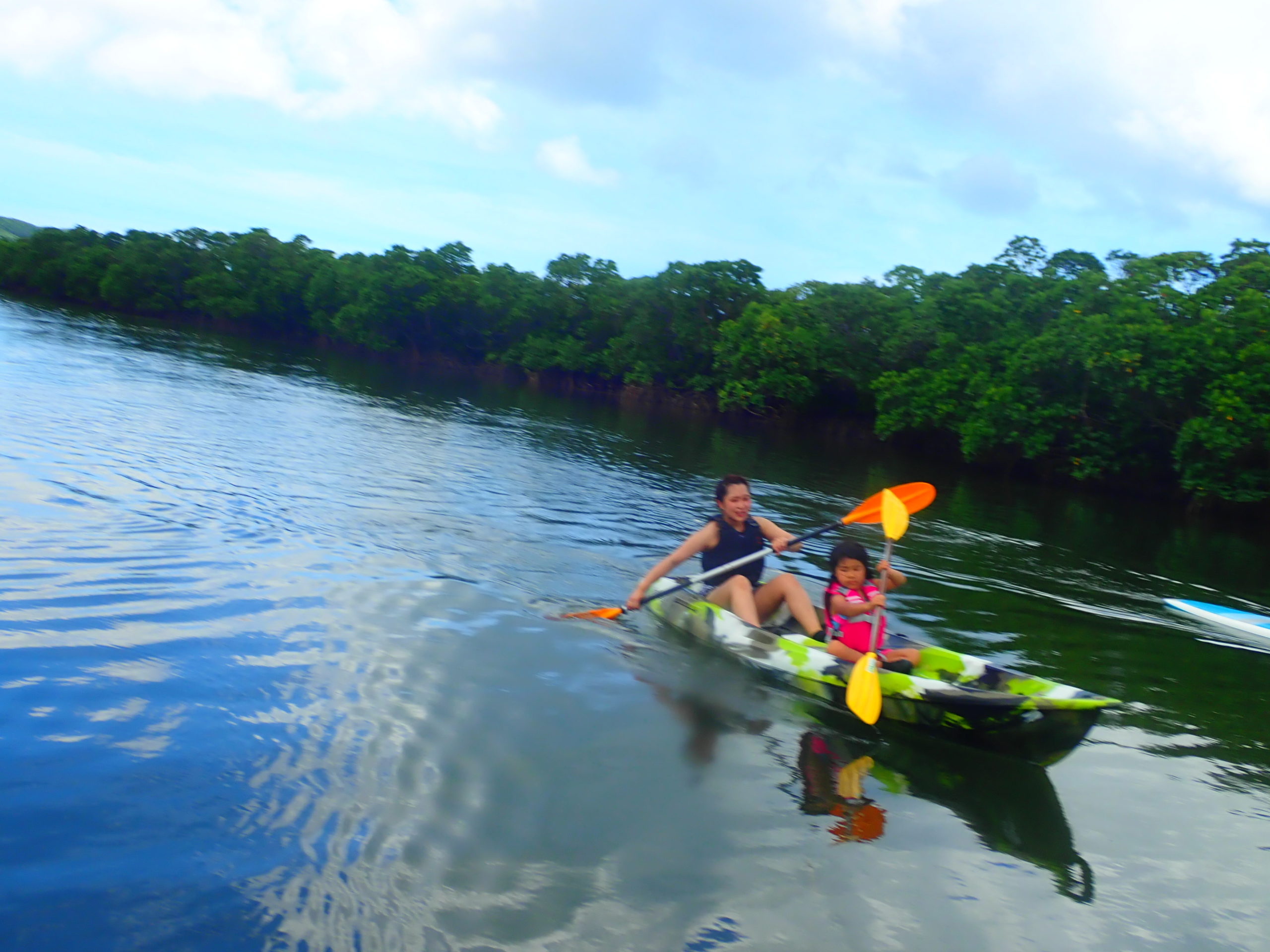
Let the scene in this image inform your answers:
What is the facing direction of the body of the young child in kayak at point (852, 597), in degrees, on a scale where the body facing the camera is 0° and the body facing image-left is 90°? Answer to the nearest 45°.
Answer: approximately 315°

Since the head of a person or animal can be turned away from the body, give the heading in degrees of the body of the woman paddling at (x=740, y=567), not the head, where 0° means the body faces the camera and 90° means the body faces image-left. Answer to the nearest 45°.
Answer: approximately 315°

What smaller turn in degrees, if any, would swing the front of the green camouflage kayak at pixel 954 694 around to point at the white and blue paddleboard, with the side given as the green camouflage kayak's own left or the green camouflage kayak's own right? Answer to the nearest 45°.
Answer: approximately 90° to the green camouflage kayak's own left

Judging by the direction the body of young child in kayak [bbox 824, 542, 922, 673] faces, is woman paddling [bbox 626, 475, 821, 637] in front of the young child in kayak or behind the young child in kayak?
behind

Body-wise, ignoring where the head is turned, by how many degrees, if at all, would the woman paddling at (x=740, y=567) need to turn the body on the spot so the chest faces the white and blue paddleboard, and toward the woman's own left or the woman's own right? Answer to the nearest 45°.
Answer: approximately 90° to the woman's own left

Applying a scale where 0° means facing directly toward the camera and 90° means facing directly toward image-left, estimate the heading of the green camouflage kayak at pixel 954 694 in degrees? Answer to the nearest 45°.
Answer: approximately 315°

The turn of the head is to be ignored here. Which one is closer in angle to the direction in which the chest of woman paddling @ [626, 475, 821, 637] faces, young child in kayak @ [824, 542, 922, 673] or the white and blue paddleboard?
the young child in kayak

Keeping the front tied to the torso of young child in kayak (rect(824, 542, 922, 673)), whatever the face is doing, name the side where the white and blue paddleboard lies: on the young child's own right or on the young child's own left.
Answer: on the young child's own left
